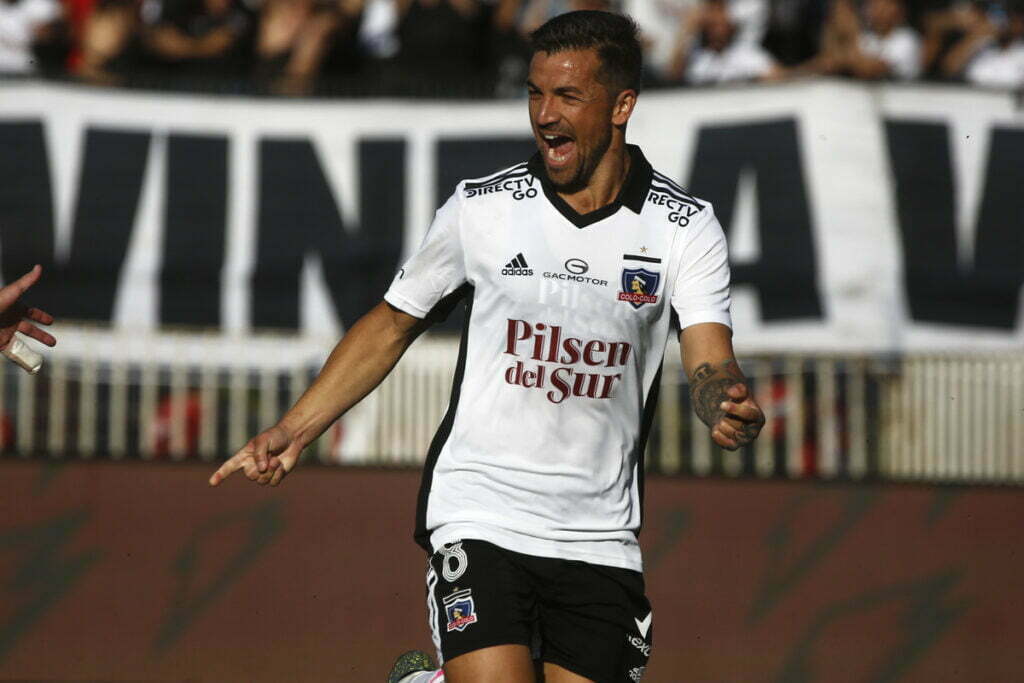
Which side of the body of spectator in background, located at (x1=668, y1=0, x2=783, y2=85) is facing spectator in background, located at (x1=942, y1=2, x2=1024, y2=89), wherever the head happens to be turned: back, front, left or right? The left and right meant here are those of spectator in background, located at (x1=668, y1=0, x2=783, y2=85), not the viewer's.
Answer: left

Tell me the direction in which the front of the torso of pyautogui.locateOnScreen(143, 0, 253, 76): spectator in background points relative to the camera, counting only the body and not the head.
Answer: toward the camera

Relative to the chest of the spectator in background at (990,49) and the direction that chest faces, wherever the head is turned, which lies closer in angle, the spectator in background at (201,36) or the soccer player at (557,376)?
the soccer player

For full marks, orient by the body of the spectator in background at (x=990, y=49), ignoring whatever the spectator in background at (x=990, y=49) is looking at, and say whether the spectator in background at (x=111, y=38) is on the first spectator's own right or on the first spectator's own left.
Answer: on the first spectator's own right

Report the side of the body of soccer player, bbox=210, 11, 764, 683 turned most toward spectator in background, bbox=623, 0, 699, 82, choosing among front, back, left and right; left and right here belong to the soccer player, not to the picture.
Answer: back

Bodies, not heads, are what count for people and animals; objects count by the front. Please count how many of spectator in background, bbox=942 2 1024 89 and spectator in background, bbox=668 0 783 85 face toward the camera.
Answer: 2

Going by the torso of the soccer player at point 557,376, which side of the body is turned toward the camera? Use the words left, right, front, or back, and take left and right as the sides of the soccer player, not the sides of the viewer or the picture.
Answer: front

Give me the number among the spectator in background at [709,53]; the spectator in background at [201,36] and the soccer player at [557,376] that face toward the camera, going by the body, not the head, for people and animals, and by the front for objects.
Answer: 3

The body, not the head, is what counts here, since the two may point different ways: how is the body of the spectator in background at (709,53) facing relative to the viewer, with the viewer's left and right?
facing the viewer

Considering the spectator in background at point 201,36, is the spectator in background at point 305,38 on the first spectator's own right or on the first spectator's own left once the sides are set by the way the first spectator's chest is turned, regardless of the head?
on the first spectator's own left
